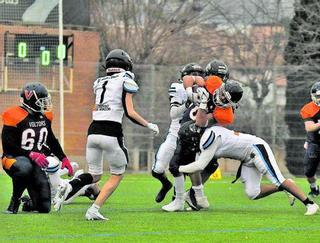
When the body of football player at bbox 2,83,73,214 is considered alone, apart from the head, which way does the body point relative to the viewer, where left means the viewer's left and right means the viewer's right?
facing the viewer and to the right of the viewer

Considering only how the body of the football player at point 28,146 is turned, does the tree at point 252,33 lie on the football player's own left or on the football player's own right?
on the football player's own left

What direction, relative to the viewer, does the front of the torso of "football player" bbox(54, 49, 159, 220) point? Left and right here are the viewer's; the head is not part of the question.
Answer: facing away from the viewer and to the right of the viewer

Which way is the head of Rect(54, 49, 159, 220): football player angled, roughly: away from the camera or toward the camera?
away from the camera

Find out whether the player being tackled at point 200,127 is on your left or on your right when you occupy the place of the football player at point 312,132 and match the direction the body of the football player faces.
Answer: on your right

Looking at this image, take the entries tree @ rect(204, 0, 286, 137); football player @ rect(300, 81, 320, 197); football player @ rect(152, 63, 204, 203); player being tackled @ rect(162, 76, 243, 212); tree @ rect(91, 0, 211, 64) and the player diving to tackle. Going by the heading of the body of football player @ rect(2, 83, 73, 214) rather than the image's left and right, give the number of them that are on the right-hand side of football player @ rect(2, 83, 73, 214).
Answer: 0

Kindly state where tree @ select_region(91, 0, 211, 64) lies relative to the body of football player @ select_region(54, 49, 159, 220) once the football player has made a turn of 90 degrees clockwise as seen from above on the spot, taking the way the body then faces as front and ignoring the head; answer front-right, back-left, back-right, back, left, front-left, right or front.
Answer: back-left

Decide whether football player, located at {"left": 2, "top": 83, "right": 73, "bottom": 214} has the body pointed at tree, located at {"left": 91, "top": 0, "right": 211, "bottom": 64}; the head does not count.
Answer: no

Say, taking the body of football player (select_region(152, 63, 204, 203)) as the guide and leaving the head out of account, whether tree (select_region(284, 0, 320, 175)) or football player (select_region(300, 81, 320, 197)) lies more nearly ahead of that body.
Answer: the football player
